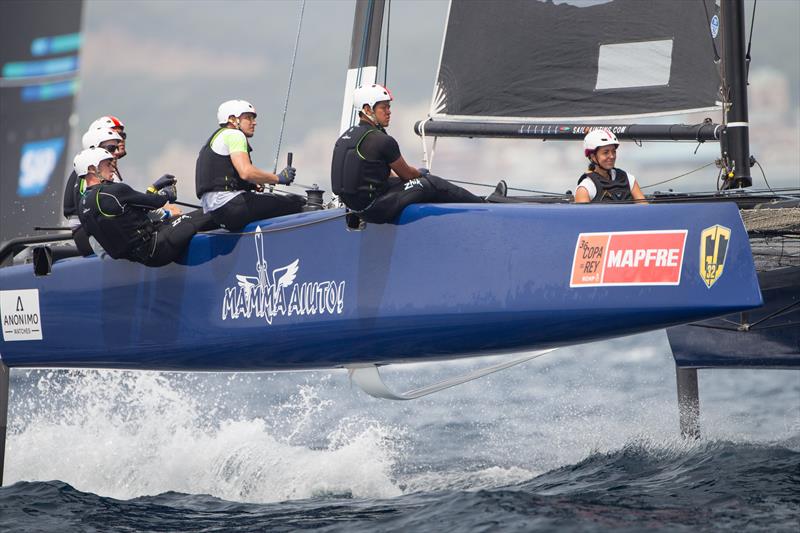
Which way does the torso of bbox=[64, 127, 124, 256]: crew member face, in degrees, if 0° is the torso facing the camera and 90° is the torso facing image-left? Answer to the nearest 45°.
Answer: approximately 270°

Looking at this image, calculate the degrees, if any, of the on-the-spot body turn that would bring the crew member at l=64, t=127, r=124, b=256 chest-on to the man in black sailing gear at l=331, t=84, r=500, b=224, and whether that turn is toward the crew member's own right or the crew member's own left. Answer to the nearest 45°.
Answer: approximately 45° to the crew member's own right

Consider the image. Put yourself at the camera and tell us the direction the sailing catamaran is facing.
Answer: facing to the right of the viewer

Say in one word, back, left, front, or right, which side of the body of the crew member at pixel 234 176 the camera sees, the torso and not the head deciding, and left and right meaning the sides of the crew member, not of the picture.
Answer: right

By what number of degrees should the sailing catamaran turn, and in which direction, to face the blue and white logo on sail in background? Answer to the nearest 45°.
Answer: approximately 135° to its left

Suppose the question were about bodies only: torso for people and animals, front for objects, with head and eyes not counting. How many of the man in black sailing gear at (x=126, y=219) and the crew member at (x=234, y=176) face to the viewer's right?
2

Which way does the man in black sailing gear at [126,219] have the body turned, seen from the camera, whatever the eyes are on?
to the viewer's right

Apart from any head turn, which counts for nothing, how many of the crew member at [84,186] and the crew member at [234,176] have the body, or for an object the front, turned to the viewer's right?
2

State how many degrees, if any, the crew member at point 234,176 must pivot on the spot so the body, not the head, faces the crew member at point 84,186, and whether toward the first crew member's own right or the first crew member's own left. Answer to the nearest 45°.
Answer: approximately 135° to the first crew member's own left

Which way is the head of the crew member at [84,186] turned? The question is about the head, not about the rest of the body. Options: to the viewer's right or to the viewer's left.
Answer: to the viewer's right
